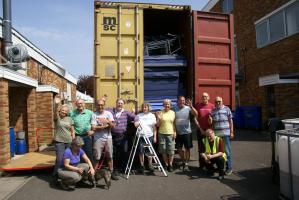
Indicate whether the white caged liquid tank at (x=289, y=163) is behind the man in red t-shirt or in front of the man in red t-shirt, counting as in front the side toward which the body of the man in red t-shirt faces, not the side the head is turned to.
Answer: in front

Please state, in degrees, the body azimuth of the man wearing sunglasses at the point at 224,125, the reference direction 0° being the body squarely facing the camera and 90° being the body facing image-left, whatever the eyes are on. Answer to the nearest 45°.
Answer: approximately 0°

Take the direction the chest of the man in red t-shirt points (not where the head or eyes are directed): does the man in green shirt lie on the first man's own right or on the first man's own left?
on the first man's own right

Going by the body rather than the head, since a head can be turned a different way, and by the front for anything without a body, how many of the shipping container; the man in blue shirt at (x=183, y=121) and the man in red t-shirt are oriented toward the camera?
3

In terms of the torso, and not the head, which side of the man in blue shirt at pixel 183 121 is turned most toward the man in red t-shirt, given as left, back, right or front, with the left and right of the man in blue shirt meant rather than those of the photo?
left

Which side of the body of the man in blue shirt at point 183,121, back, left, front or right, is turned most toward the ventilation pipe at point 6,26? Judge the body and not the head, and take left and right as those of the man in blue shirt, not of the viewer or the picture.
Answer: right
